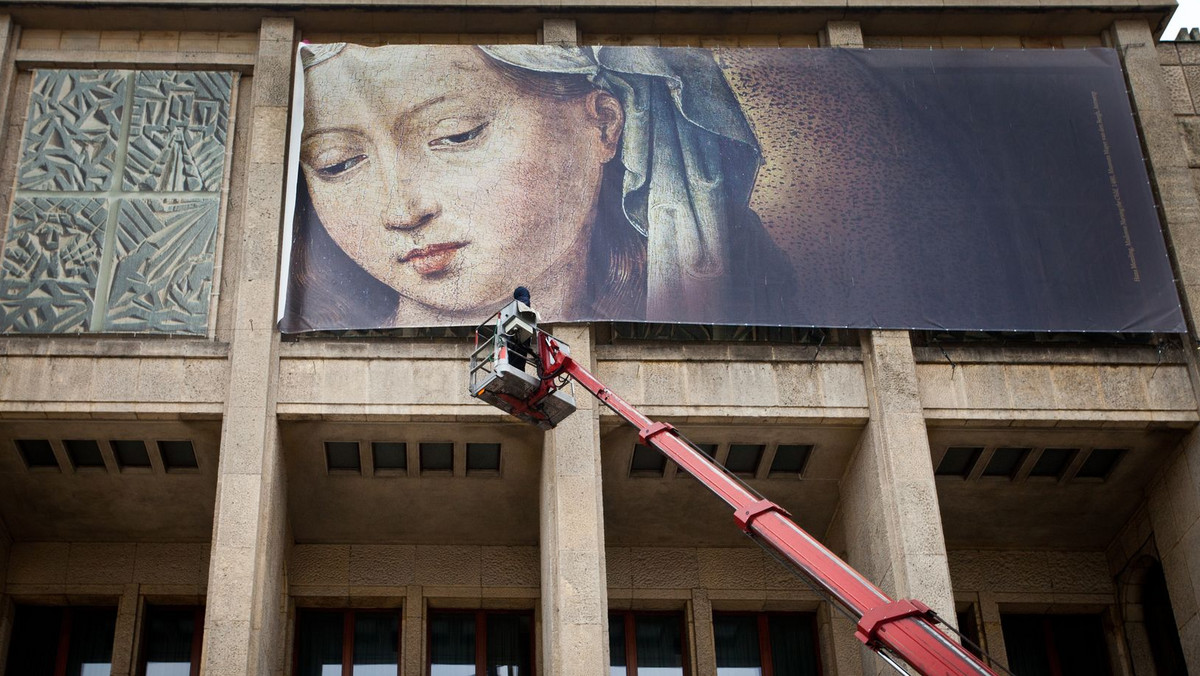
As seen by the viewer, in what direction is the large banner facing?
toward the camera
